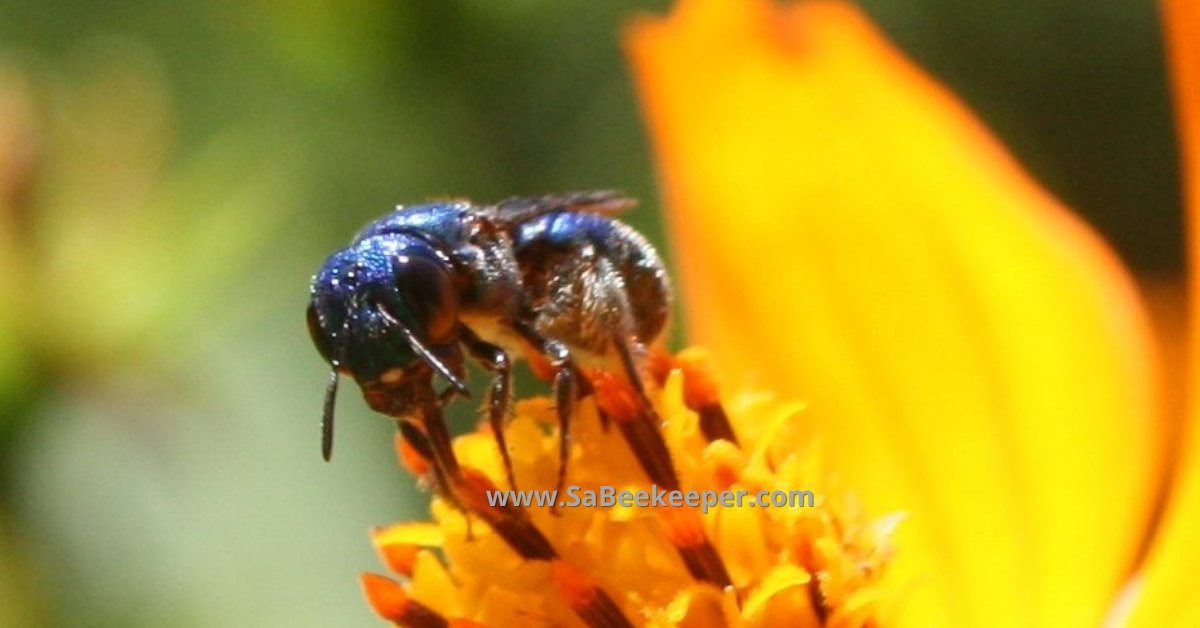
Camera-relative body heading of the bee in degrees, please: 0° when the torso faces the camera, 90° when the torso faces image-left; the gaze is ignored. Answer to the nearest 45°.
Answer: approximately 45°
